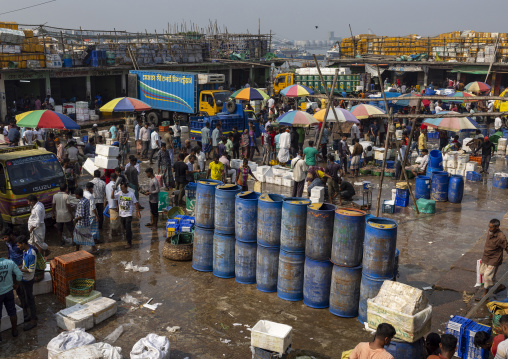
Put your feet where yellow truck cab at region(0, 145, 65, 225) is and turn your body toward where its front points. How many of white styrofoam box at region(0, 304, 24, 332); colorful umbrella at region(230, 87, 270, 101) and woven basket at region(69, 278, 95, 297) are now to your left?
1

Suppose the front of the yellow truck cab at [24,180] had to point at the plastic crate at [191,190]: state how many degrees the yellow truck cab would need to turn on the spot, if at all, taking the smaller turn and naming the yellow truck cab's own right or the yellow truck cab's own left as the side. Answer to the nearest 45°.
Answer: approximately 45° to the yellow truck cab's own left

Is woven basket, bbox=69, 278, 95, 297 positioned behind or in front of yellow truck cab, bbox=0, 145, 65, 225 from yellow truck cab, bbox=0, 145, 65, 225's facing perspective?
in front

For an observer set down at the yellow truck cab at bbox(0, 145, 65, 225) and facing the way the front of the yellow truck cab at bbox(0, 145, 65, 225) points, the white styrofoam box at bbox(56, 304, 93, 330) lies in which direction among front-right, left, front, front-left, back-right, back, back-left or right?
front-right

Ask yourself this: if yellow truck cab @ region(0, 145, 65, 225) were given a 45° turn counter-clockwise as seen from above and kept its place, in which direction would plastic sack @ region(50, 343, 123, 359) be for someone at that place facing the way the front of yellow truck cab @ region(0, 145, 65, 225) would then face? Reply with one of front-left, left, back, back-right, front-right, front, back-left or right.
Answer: right

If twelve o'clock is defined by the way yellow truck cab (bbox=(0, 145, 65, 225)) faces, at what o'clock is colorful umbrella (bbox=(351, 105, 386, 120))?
The colorful umbrella is roughly at 10 o'clock from the yellow truck cab.

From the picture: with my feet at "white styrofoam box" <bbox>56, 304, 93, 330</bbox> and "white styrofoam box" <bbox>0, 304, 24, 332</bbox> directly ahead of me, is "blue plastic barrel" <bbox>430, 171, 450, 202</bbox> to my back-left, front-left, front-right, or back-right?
back-right

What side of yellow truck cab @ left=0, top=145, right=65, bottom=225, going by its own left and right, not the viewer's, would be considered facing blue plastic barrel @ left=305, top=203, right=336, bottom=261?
front

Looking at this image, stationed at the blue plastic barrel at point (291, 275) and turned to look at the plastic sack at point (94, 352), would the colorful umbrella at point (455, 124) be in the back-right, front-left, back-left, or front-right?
back-right

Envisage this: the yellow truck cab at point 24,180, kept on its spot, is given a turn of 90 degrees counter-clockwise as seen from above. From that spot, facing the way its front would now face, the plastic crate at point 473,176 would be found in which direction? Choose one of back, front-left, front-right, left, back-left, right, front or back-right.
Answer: front-right

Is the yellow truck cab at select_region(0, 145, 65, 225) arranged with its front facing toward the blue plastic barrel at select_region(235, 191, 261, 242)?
yes

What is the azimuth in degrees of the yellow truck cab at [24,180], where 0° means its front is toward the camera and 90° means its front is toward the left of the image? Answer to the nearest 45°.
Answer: approximately 315°

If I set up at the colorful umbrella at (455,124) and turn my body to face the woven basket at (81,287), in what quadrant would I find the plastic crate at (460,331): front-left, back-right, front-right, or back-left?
front-left

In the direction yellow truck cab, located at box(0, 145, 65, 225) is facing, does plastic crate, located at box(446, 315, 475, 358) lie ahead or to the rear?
ahead

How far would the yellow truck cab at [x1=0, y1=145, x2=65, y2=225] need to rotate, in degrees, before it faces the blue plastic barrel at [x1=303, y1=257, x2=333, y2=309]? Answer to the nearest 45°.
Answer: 0° — it already faces it

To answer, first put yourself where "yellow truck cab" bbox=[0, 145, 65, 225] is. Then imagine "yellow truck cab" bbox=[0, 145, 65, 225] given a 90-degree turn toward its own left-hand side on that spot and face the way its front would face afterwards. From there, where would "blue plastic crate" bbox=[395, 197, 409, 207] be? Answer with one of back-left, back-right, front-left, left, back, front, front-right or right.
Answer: front-right
